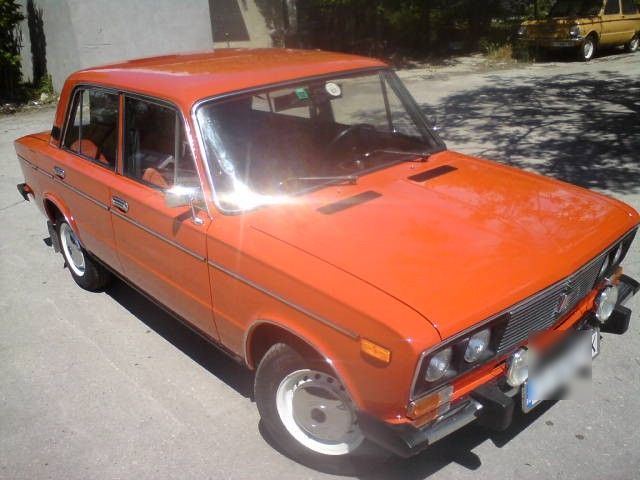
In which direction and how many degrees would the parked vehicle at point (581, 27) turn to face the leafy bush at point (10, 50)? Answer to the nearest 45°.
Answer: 0° — it already faces it

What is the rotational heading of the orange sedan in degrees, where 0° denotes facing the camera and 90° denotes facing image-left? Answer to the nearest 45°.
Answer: approximately 315°

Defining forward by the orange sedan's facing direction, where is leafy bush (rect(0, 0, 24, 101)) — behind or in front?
behind
